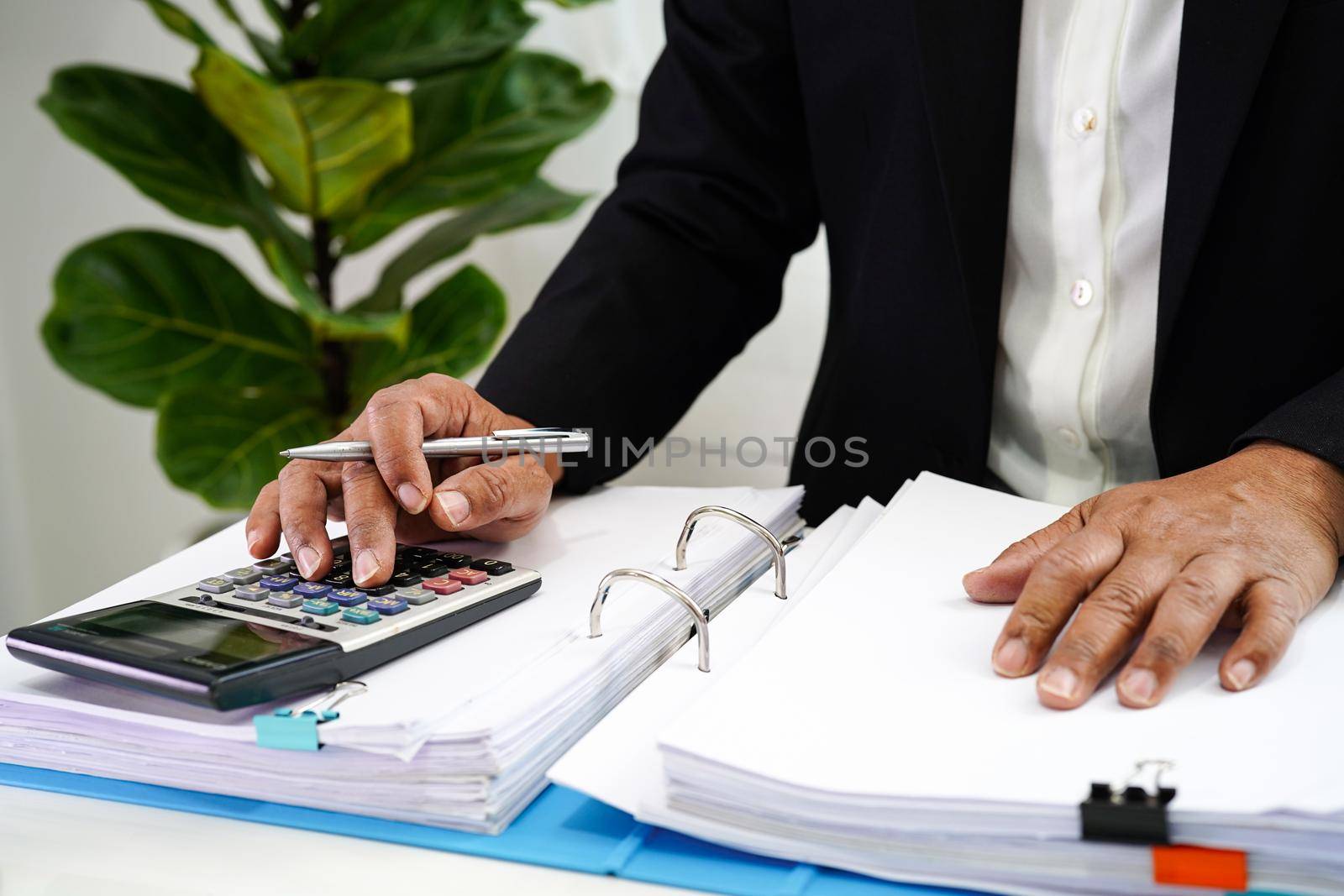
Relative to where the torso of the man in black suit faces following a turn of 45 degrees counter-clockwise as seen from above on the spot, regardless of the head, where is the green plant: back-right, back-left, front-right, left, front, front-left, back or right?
back

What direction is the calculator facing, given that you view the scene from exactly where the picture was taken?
facing away from the viewer and to the right of the viewer

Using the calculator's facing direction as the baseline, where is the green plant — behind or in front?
in front

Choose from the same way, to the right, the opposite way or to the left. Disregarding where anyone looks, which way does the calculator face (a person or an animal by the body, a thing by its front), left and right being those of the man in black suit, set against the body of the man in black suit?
the opposite way

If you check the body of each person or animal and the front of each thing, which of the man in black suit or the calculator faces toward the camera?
the man in black suit

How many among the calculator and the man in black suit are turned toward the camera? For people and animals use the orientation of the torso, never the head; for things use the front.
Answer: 1
